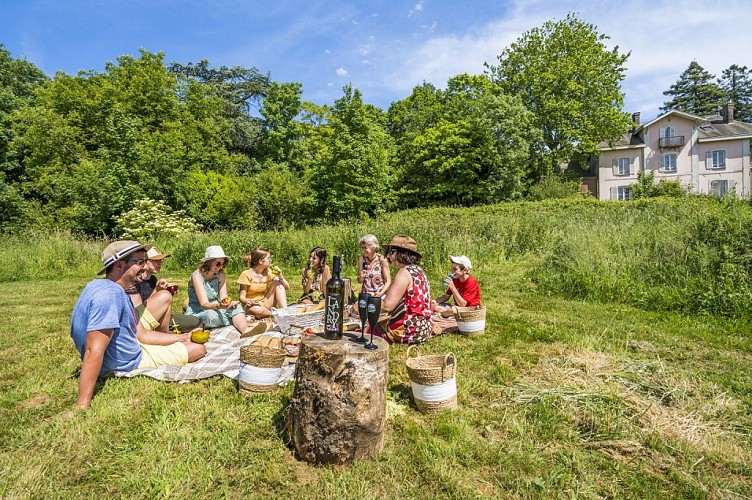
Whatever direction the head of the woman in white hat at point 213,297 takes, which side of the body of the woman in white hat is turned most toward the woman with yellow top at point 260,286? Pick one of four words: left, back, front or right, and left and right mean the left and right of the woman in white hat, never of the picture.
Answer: left

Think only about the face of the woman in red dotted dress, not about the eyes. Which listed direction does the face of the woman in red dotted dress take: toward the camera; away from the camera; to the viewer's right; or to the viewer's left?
to the viewer's left

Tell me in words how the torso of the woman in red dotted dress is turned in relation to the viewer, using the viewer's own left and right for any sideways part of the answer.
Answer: facing away from the viewer and to the left of the viewer

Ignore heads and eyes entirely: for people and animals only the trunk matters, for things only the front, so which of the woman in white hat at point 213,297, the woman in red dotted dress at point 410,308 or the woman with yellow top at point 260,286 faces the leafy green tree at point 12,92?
the woman in red dotted dress

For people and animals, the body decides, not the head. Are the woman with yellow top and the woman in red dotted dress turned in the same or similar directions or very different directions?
very different directions

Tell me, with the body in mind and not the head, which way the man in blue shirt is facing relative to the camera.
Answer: to the viewer's right

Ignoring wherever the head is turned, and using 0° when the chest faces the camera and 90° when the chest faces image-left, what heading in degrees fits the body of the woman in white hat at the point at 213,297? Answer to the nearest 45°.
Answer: approximately 315°

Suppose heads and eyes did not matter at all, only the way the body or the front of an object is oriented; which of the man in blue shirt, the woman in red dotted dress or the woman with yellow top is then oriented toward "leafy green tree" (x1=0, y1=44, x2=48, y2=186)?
the woman in red dotted dress

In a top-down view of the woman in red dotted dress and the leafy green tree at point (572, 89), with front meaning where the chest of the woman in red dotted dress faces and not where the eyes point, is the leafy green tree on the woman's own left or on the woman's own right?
on the woman's own right

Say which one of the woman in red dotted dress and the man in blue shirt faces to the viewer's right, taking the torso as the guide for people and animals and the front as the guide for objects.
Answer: the man in blue shirt

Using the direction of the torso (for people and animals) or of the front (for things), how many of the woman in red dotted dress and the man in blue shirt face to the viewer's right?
1
